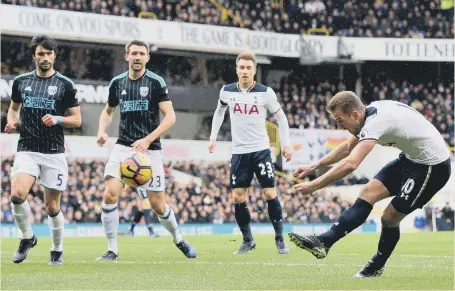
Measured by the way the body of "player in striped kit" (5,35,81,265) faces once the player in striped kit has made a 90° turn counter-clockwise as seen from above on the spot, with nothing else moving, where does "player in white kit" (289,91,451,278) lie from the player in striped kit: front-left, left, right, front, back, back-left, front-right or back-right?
front-right

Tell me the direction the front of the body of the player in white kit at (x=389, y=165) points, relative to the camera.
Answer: to the viewer's left

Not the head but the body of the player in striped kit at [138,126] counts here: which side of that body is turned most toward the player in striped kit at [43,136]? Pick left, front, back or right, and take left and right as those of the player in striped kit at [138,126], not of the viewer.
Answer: right

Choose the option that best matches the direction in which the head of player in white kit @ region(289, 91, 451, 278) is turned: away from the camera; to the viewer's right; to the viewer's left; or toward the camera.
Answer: to the viewer's left

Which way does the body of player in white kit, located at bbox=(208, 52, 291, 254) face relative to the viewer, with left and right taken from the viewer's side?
facing the viewer

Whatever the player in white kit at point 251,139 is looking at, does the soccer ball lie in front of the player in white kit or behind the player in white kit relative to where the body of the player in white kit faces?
in front

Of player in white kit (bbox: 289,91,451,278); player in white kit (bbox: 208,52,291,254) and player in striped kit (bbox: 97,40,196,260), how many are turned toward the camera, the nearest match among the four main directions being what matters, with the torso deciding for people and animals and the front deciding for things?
2

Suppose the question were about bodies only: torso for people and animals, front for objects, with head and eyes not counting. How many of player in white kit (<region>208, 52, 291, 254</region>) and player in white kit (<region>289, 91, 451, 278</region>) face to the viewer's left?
1

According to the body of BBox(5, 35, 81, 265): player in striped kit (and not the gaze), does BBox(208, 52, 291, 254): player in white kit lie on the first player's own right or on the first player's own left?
on the first player's own left

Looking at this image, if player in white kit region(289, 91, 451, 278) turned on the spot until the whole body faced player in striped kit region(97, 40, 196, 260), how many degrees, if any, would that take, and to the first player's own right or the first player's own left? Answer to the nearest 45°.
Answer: approximately 45° to the first player's own right

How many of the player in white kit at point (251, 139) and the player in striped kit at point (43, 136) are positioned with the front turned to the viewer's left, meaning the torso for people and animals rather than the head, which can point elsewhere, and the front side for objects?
0

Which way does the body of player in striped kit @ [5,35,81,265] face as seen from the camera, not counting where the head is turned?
toward the camera

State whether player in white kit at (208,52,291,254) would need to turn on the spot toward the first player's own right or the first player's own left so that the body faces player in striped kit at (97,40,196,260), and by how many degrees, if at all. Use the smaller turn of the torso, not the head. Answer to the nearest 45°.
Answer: approximately 45° to the first player's own right
